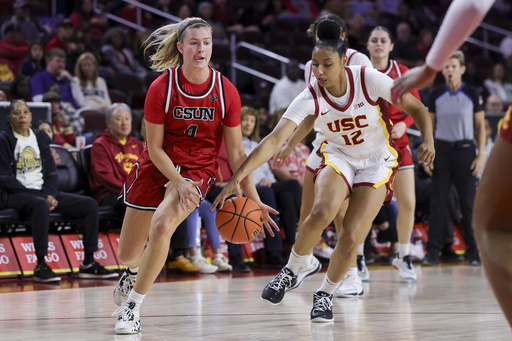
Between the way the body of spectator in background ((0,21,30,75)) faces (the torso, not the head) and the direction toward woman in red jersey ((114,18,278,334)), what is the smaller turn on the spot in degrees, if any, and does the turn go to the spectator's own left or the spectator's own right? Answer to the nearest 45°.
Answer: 0° — they already face them

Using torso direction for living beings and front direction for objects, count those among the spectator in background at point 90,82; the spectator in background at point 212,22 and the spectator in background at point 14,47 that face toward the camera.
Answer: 3

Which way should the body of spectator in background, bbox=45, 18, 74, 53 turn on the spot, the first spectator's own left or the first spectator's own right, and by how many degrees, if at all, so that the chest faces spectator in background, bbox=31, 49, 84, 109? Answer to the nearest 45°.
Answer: approximately 45° to the first spectator's own right

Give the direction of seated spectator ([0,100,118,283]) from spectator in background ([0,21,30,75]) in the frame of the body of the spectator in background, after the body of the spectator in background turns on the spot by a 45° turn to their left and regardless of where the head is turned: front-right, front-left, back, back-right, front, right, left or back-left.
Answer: front-right

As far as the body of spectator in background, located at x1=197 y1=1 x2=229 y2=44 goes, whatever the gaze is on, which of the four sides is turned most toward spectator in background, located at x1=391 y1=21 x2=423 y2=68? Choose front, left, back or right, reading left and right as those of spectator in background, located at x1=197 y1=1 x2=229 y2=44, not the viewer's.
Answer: left

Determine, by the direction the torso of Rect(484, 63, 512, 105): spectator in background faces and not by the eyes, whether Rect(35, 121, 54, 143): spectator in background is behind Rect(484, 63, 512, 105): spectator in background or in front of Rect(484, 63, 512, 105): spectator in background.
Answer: in front

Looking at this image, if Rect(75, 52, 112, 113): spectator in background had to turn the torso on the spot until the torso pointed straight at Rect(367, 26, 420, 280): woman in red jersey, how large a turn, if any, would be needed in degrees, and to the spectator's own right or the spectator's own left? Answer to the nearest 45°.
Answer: approximately 45° to the spectator's own left

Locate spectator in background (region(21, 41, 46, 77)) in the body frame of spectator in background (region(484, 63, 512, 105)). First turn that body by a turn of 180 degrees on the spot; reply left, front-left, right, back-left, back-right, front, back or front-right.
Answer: back-left

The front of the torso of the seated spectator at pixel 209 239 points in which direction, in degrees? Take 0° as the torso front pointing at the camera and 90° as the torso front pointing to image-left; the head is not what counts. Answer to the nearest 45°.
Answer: approximately 315°

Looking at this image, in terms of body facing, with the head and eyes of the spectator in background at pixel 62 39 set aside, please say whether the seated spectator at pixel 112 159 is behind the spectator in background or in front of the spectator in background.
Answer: in front

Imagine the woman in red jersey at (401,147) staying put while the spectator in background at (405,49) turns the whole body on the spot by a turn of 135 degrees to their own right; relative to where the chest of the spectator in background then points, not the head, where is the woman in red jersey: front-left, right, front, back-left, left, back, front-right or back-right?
back-left

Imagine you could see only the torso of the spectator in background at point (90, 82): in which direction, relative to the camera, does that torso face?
toward the camera

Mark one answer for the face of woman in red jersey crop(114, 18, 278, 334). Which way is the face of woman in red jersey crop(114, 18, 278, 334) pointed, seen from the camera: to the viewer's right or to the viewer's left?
to the viewer's right

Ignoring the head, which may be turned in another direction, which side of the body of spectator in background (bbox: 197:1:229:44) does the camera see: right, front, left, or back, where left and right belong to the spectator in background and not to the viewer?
front

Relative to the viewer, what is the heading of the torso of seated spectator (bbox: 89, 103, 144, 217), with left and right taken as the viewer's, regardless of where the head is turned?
facing the viewer and to the right of the viewer

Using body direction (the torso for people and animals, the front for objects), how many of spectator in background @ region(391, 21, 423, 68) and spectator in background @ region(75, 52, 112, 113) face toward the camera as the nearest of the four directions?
2
